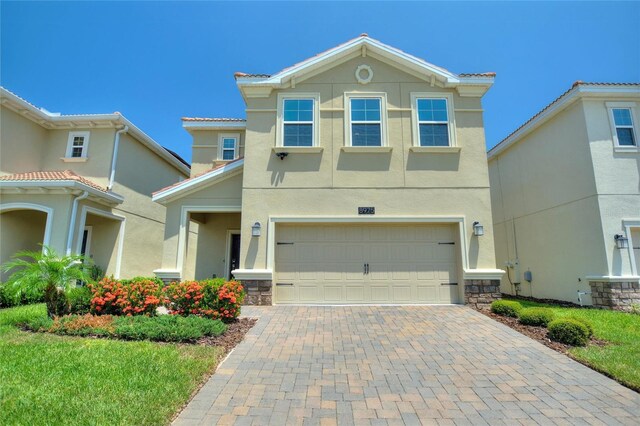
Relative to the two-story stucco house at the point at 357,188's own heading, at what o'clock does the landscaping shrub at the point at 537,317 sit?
The landscaping shrub is roughly at 10 o'clock from the two-story stucco house.

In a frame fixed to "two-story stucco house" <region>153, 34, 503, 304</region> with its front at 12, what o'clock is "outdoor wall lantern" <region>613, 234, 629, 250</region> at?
The outdoor wall lantern is roughly at 9 o'clock from the two-story stucco house.

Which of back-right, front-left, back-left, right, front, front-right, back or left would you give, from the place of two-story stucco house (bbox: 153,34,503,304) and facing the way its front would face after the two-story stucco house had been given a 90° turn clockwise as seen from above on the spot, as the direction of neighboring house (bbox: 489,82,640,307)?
back

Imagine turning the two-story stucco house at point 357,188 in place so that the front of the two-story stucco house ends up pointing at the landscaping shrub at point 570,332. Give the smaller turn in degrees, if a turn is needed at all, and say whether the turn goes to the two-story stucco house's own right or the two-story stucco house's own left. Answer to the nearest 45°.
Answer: approximately 45° to the two-story stucco house's own left

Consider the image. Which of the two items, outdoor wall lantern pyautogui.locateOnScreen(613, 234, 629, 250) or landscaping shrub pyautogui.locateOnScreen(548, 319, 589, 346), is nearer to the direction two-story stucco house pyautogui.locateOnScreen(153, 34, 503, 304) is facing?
the landscaping shrub

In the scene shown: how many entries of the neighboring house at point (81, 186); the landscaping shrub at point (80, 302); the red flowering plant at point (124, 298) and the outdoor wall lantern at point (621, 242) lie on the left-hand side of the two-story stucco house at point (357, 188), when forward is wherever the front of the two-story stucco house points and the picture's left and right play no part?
1

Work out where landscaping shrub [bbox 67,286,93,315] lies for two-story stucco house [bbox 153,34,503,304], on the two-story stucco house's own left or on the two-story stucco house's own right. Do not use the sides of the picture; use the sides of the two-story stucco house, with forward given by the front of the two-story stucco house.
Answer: on the two-story stucco house's own right

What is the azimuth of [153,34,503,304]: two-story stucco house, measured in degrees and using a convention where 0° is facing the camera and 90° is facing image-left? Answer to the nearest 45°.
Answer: approximately 0°

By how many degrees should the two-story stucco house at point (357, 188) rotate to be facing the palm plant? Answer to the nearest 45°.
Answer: approximately 90° to its right

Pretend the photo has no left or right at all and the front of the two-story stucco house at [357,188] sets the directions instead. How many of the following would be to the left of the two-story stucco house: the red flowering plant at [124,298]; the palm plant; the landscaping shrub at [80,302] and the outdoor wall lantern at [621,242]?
1

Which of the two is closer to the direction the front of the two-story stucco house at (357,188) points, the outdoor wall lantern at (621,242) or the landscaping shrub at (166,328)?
the landscaping shrub
